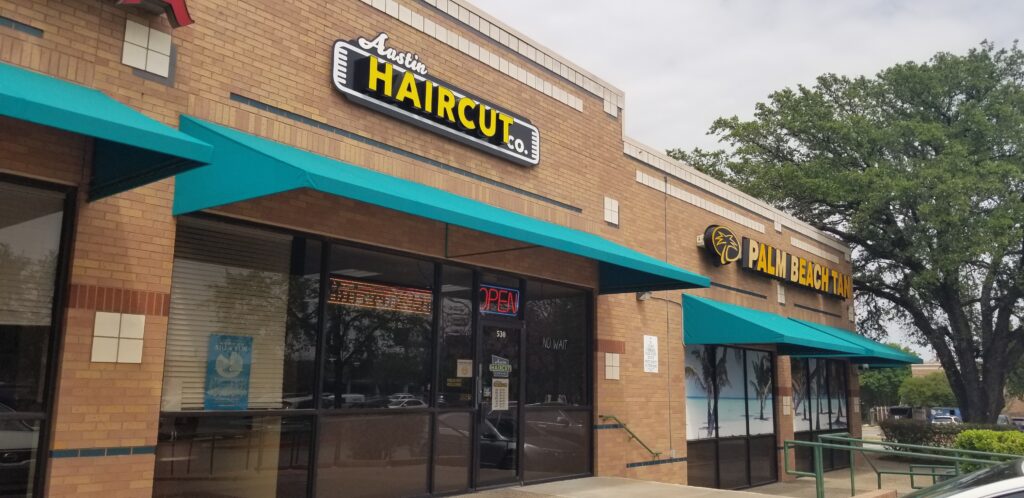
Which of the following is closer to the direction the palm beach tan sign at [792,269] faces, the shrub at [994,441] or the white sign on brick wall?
the shrub

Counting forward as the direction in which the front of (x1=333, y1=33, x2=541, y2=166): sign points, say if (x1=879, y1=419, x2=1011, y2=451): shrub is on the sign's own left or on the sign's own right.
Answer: on the sign's own left

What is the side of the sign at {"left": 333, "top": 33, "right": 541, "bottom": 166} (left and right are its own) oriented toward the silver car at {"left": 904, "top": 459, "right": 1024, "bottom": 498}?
front

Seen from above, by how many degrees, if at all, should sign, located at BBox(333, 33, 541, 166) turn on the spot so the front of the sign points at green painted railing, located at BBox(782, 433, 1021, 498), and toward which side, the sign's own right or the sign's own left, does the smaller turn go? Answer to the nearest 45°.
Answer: approximately 45° to the sign's own left

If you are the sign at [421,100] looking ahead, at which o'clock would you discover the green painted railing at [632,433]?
The green painted railing is roughly at 9 o'clock from the sign.

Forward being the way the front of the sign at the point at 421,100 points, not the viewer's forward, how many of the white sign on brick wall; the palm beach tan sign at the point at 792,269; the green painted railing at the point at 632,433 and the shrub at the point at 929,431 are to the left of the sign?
4

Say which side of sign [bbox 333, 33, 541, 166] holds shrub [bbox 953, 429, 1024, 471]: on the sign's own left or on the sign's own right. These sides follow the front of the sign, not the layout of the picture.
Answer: on the sign's own left

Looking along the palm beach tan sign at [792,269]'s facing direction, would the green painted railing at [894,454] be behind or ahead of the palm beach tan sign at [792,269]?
ahead

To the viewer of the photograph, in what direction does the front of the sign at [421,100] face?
facing the viewer and to the right of the viewer

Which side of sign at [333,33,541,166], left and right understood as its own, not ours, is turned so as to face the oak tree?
left

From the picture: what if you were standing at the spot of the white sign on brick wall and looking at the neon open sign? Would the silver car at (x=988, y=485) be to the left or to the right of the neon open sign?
left

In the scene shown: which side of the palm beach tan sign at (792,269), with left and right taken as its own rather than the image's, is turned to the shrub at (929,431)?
left

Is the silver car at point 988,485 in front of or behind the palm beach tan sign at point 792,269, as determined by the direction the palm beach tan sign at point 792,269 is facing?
in front

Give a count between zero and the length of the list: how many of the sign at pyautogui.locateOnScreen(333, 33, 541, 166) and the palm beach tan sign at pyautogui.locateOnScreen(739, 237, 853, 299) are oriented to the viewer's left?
0
